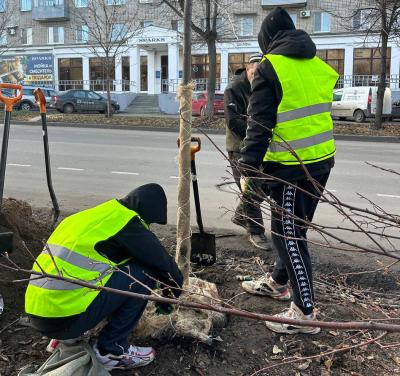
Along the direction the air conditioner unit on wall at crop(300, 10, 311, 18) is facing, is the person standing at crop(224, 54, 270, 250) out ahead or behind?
ahead

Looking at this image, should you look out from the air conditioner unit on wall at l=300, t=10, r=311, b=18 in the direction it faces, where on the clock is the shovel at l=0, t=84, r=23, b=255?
The shovel is roughly at 12 o'clock from the air conditioner unit on wall.

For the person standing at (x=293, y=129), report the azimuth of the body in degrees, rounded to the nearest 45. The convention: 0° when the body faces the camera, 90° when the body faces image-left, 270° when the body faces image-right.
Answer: approximately 135°

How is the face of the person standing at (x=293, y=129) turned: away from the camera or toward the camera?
away from the camera

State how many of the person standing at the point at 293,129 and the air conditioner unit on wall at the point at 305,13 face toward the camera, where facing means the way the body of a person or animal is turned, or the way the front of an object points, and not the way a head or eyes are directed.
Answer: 1

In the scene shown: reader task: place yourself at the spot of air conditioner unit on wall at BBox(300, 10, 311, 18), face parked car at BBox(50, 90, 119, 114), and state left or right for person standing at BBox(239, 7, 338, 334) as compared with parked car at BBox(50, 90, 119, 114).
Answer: left
